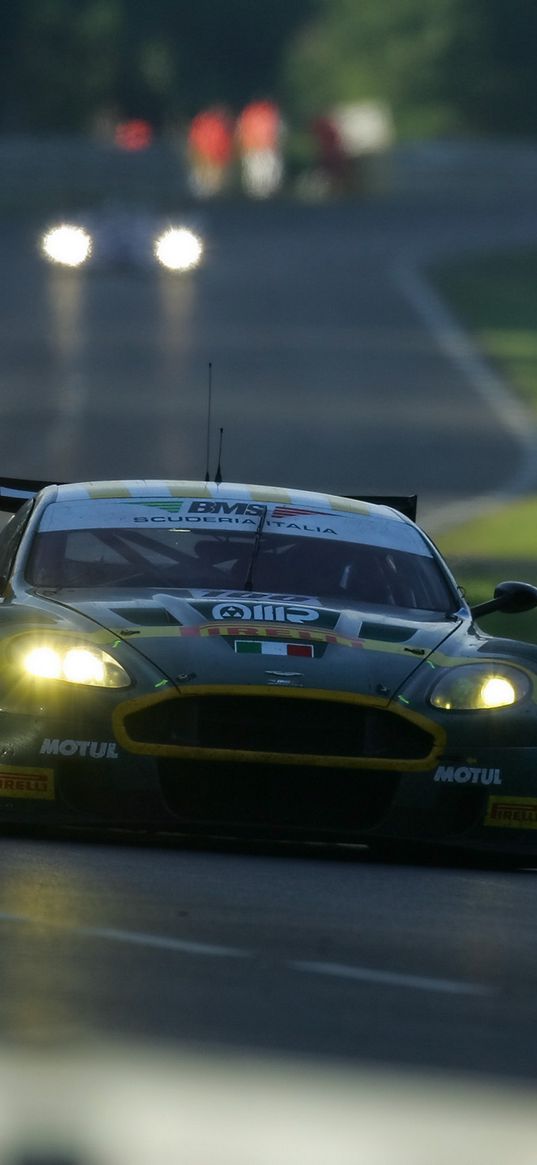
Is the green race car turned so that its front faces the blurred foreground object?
yes

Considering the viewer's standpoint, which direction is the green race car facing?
facing the viewer
